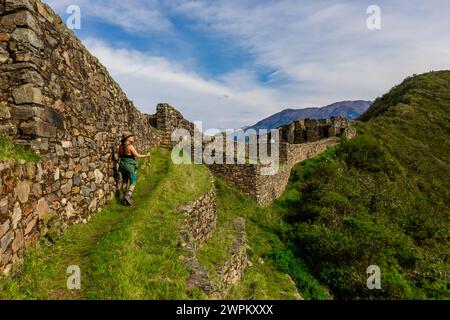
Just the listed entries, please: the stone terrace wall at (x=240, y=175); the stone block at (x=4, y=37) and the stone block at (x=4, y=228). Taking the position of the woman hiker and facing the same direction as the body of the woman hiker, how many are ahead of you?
1

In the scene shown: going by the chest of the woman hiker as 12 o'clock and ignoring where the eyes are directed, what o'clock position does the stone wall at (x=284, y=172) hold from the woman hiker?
The stone wall is roughly at 12 o'clock from the woman hiker.

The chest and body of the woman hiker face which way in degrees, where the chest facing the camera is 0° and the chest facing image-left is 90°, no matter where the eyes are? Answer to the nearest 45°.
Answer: approximately 225°

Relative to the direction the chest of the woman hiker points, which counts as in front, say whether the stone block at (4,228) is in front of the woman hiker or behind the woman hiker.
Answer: behind

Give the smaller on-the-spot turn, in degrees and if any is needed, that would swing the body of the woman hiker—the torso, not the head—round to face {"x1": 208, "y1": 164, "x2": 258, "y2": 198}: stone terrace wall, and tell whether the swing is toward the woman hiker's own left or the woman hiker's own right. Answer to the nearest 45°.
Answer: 0° — they already face it
